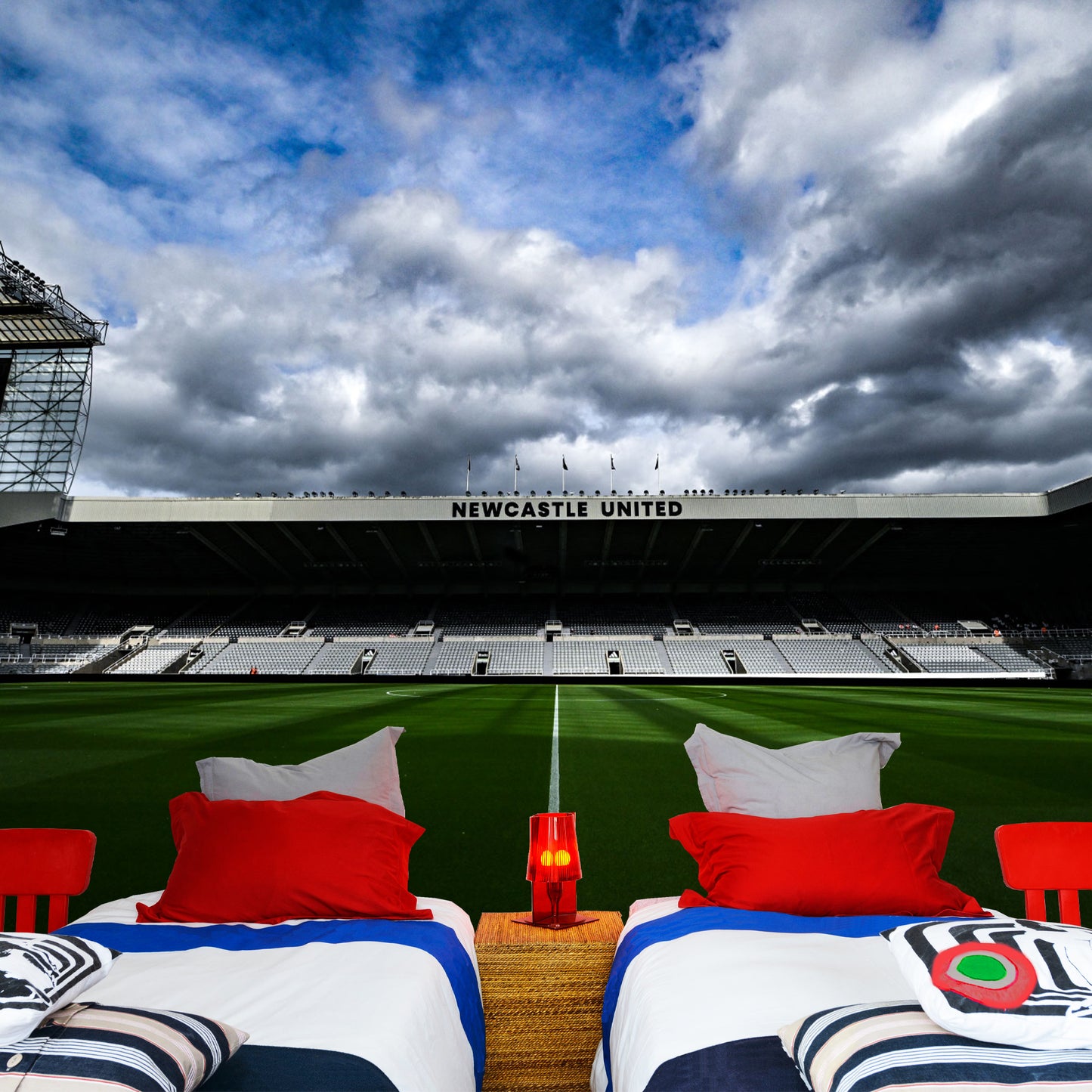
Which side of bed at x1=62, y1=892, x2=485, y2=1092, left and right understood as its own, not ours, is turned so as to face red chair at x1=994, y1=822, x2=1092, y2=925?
left

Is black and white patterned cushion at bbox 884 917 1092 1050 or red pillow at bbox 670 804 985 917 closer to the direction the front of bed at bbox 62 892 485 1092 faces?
the black and white patterned cushion

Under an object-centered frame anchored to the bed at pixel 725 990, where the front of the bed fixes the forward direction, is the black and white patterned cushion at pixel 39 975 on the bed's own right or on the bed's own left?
on the bed's own right

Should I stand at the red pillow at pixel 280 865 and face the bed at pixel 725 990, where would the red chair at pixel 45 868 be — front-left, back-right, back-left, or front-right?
back-right

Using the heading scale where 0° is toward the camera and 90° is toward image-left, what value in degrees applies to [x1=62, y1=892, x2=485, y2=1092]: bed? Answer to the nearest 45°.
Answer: approximately 0°
